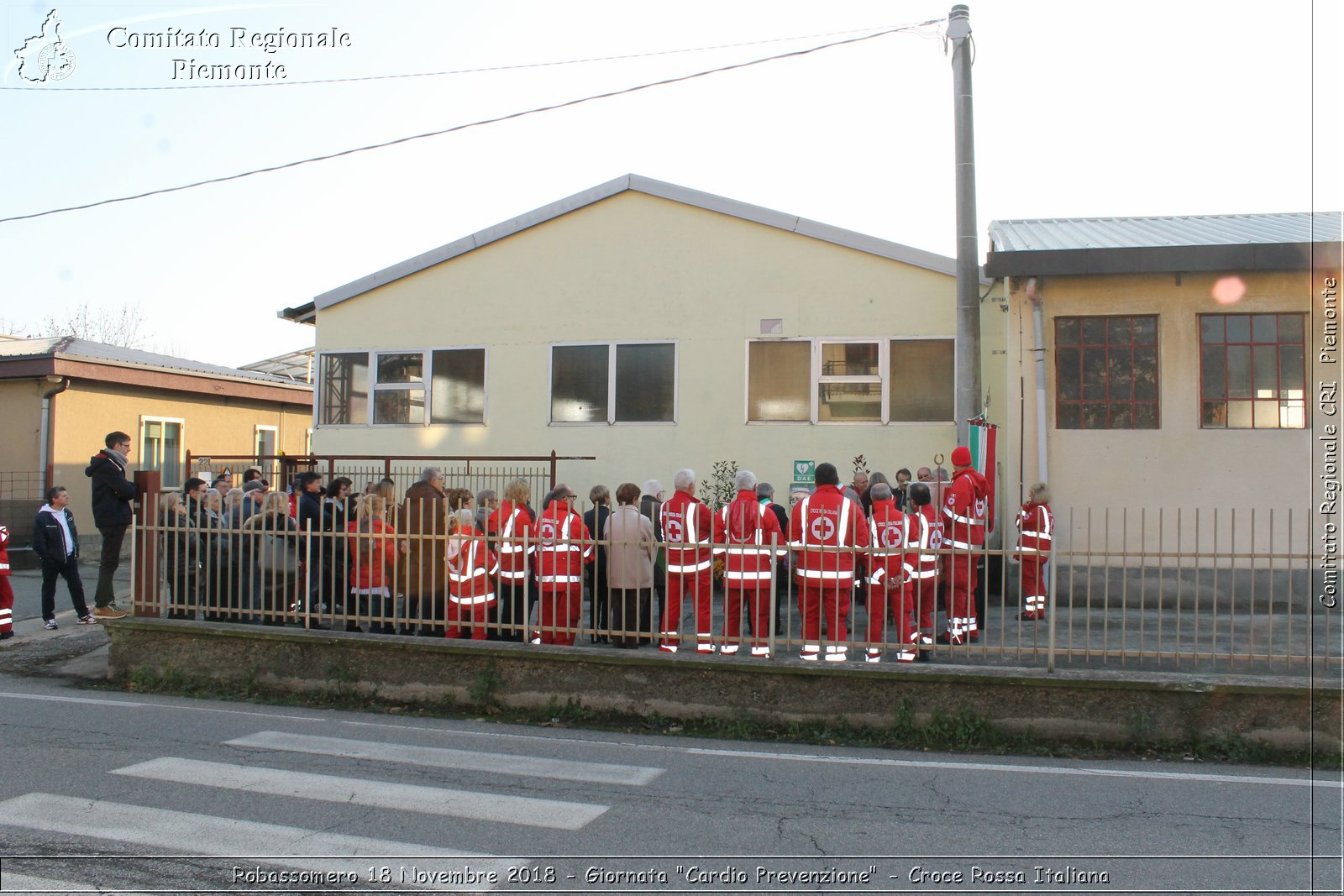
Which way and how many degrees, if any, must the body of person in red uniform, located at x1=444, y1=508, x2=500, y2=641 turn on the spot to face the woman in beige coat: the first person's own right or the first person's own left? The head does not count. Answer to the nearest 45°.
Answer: approximately 45° to the first person's own right

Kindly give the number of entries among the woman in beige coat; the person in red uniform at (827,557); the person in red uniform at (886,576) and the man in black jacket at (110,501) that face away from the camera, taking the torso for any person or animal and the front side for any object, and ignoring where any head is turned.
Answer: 3

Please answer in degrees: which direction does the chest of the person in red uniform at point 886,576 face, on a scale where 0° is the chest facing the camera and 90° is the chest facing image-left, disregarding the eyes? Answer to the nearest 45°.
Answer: approximately 180°

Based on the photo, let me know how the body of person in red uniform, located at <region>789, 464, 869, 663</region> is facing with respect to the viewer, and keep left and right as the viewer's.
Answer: facing away from the viewer

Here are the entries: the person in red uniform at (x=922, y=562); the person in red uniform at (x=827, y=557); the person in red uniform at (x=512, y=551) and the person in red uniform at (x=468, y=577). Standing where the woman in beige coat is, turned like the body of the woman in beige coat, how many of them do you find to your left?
2

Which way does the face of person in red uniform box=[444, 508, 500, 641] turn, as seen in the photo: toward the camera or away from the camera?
away from the camera

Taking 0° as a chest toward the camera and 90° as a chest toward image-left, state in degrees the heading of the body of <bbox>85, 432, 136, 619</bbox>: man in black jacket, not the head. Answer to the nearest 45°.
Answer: approximately 270°

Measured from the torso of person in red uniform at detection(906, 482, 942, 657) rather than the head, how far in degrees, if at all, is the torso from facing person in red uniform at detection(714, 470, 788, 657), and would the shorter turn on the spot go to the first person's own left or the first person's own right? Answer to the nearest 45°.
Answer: approximately 45° to the first person's own left

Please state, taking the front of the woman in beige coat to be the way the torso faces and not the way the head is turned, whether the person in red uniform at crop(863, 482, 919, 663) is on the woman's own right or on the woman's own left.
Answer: on the woman's own right

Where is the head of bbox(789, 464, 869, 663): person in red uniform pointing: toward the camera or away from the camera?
away from the camera

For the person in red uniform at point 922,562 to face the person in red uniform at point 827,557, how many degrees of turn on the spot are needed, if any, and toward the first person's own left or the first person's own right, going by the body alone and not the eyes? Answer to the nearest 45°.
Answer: approximately 90° to the first person's own left

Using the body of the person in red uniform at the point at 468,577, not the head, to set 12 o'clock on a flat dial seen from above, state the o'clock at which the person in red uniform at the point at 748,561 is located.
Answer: the person in red uniform at the point at 748,561 is roughly at 2 o'clock from the person in red uniform at the point at 468,577.

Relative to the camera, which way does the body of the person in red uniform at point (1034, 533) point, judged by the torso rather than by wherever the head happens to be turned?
to the viewer's left

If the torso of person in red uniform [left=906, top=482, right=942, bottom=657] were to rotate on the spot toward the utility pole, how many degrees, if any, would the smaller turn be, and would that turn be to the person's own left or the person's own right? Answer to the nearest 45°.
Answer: approximately 45° to the person's own right

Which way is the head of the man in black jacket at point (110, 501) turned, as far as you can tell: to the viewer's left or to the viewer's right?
to the viewer's right

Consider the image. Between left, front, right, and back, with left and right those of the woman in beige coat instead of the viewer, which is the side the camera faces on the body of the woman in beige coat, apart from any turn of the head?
back
